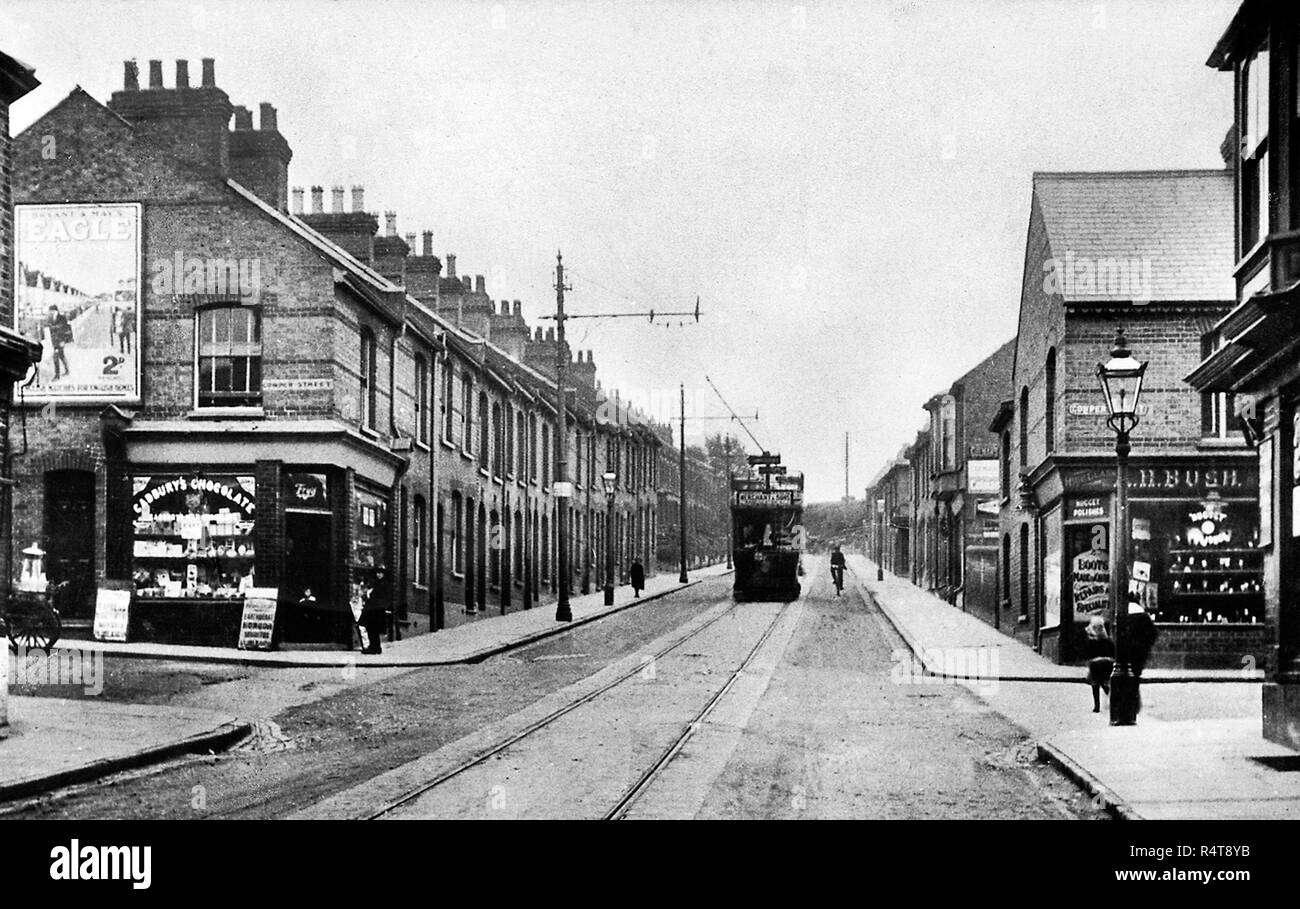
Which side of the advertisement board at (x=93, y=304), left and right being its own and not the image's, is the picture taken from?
front

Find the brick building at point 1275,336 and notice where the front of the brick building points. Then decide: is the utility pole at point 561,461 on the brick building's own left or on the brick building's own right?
on the brick building's own right

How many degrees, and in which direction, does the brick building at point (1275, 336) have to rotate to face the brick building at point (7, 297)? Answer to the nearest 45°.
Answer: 0° — it already faces it

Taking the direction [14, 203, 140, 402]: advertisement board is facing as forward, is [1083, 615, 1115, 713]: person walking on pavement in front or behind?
in front

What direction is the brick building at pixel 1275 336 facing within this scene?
to the viewer's left

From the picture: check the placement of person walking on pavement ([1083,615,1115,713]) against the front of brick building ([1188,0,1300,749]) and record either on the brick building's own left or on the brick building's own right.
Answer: on the brick building's own right
